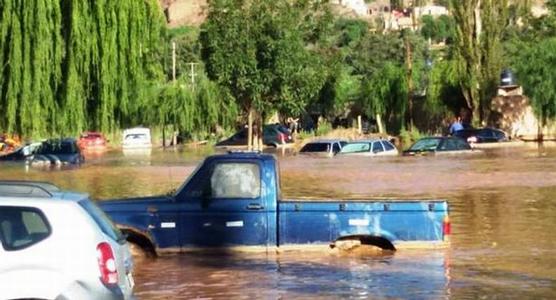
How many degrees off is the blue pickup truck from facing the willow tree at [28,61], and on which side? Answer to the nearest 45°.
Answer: approximately 45° to its right

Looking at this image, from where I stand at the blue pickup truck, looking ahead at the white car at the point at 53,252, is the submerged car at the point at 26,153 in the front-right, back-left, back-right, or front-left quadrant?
back-right

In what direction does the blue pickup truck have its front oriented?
to the viewer's left

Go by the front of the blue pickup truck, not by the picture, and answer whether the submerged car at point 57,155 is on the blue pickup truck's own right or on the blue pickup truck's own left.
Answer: on the blue pickup truck's own right

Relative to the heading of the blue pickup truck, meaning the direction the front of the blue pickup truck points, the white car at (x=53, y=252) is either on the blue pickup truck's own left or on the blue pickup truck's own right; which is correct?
on the blue pickup truck's own left
